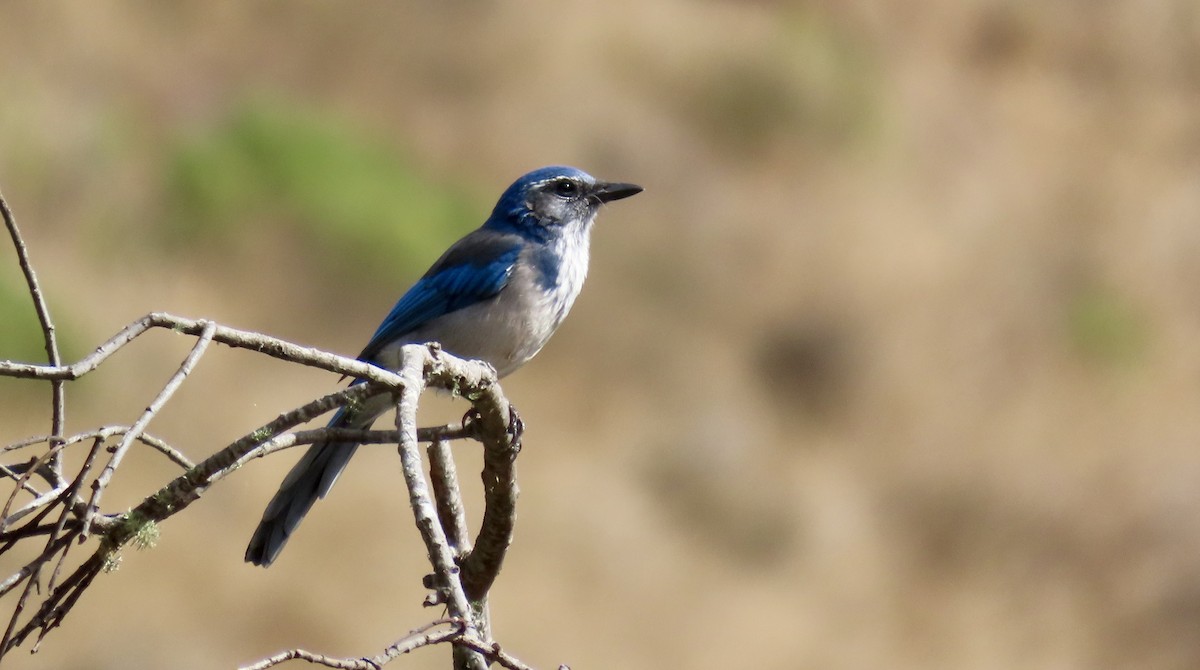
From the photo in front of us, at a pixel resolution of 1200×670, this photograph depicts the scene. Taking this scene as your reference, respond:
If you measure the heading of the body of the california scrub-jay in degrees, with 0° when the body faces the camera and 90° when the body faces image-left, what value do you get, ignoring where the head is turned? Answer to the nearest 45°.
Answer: approximately 270°
